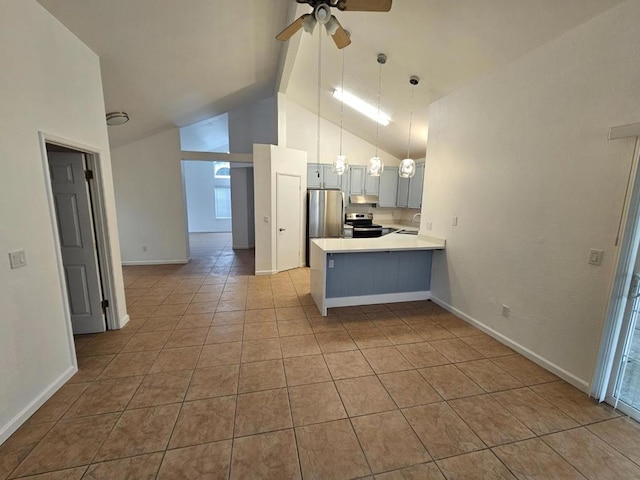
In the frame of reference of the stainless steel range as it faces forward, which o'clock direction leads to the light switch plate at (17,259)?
The light switch plate is roughly at 1 o'clock from the stainless steel range.

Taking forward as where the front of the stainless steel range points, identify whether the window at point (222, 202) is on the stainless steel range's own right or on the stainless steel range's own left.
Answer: on the stainless steel range's own right

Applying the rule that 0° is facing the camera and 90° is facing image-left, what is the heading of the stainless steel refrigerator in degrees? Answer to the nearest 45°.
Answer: approximately 0°

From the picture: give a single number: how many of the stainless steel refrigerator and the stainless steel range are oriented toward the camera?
2

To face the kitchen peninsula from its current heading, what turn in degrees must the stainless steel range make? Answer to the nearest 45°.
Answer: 0° — it already faces it

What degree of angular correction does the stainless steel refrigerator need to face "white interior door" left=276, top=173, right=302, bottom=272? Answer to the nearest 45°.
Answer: approximately 90° to its right
